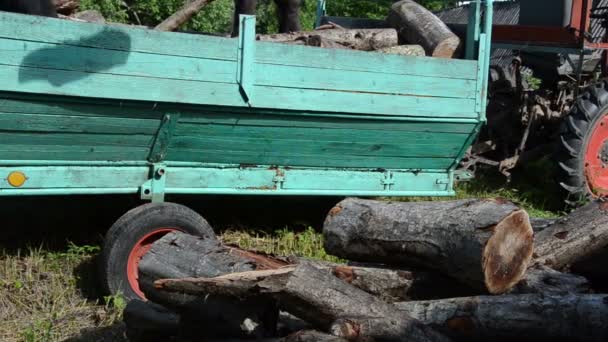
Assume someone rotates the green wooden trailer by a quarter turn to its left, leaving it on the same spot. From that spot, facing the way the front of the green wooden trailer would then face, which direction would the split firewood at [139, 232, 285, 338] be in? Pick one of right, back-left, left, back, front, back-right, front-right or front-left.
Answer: back

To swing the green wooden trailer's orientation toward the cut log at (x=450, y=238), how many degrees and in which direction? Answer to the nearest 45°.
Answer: approximately 45° to its right

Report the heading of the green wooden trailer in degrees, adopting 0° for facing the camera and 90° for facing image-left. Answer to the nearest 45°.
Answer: approximately 270°
